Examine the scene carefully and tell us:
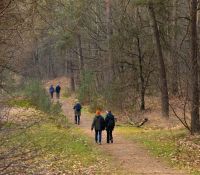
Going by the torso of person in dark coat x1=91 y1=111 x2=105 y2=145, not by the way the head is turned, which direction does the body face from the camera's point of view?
away from the camera

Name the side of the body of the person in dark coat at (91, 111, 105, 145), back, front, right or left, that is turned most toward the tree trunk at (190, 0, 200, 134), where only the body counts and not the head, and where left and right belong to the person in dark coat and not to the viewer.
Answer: right
